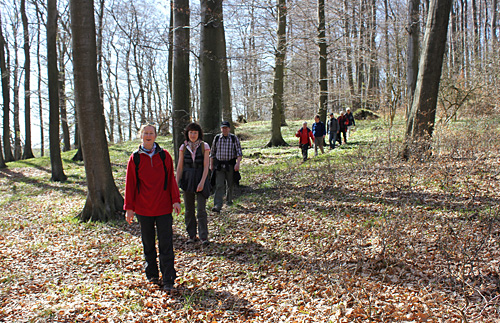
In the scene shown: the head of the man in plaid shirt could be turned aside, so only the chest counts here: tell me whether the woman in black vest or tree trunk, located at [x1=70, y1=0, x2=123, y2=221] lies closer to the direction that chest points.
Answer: the woman in black vest

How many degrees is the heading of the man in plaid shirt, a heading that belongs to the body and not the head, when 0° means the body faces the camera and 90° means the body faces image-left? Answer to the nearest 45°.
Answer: approximately 0°

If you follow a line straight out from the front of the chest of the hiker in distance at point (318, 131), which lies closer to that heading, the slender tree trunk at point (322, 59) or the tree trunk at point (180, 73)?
the tree trunk

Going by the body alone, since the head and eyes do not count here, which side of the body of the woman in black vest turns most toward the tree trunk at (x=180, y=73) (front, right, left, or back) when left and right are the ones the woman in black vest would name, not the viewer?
back

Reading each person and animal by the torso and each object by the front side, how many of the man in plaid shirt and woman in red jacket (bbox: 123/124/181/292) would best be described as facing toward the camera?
2

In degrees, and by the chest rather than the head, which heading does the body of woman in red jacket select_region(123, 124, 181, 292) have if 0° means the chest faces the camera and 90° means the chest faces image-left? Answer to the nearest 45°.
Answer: approximately 0°
